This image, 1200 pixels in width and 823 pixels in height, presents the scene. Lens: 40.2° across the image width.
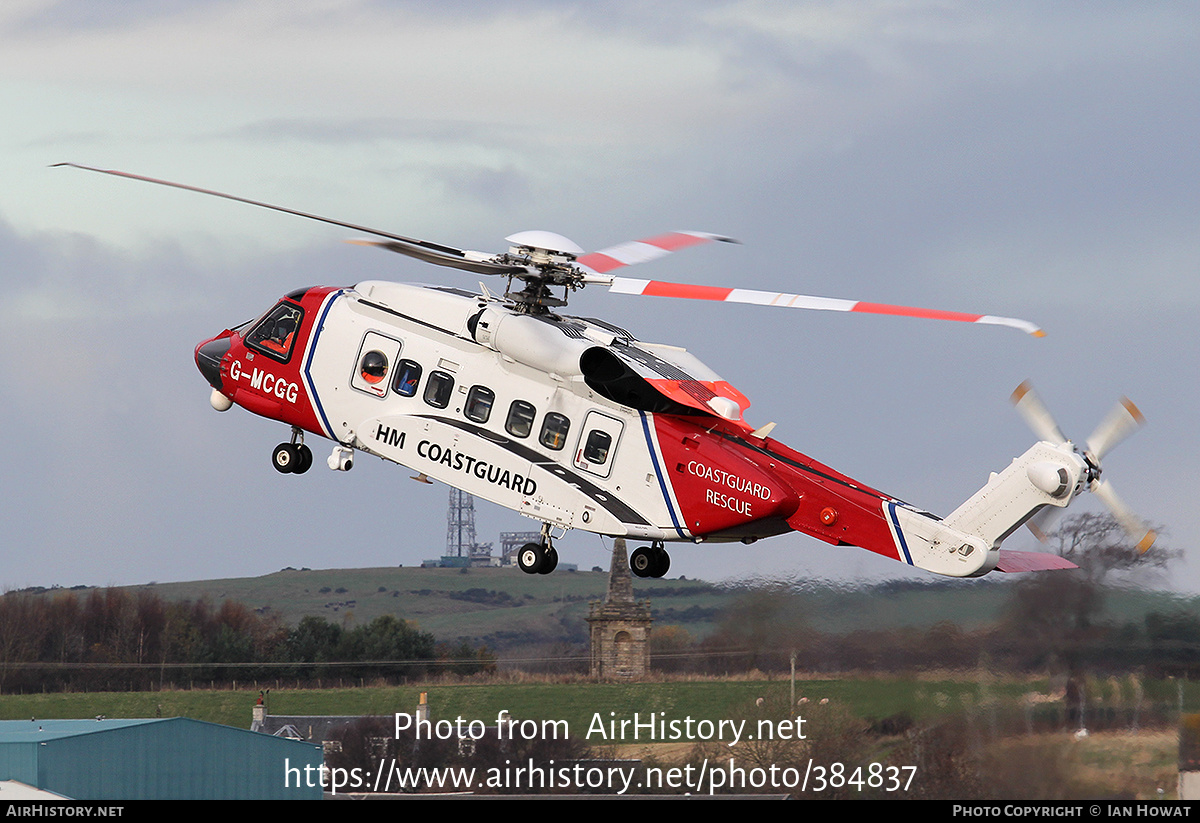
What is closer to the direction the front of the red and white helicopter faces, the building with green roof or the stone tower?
the building with green roof

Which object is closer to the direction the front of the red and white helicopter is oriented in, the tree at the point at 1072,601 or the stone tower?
the stone tower

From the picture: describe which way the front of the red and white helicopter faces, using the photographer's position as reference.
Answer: facing away from the viewer and to the left of the viewer

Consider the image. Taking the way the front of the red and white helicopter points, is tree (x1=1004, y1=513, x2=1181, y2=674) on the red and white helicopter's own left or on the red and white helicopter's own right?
on the red and white helicopter's own right

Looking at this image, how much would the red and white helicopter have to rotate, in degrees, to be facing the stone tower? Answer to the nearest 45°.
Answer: approximately 45° to its right

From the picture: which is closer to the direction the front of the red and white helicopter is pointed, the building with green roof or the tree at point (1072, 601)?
the building with green roof

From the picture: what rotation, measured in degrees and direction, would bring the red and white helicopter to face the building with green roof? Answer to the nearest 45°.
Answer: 0° — it already faces it
